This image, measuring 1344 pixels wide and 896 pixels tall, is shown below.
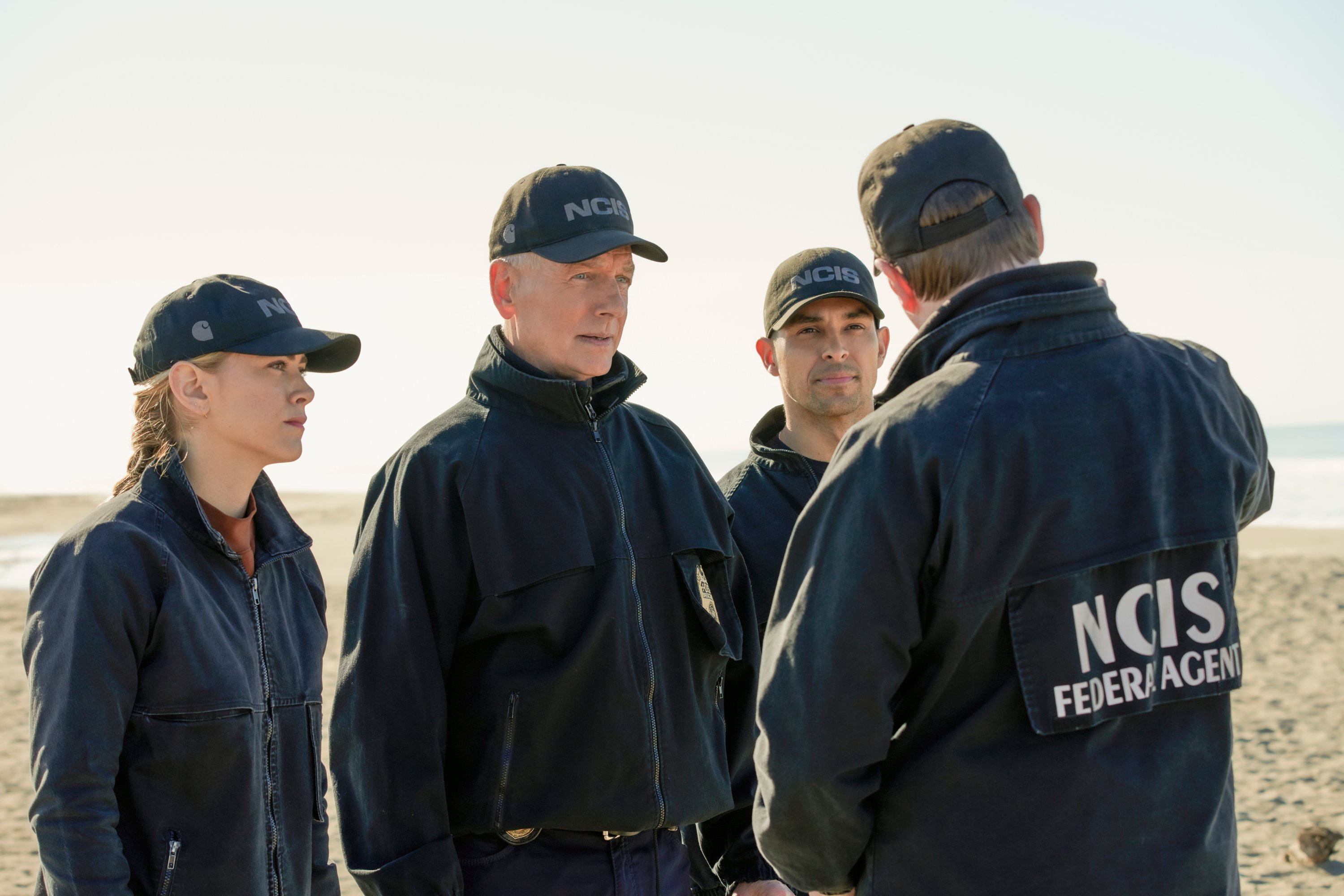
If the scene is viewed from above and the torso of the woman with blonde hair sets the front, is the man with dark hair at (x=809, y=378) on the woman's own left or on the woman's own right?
on the woman's own left

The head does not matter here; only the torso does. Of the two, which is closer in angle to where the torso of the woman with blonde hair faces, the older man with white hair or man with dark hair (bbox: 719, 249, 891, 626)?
the older man with white hair

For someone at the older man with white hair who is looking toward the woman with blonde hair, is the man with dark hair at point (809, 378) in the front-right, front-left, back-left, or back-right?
back-right

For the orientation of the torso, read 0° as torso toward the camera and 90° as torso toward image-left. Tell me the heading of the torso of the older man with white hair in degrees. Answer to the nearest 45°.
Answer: approximately 315°

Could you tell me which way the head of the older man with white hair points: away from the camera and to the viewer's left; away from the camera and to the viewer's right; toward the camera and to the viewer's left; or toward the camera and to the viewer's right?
toward the camera and to the viewer's right

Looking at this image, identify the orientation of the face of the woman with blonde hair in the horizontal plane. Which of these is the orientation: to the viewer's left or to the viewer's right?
to the viewer's right

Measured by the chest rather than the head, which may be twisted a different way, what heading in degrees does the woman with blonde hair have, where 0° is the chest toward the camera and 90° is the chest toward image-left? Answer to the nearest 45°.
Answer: approximately 315°
